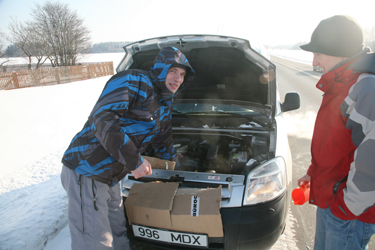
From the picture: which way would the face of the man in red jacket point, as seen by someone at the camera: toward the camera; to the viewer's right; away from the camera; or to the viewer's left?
to the viewer's left

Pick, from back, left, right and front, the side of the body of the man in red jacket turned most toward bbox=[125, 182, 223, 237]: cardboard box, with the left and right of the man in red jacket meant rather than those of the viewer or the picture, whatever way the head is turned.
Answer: front

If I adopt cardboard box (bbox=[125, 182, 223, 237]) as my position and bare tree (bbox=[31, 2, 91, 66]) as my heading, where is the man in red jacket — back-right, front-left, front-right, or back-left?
back-right

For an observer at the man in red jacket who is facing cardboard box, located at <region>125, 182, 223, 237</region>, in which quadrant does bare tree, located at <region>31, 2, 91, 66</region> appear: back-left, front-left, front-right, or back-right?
front-right

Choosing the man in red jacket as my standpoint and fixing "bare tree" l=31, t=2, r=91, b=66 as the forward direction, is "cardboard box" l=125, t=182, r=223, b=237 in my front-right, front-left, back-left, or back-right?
front-left

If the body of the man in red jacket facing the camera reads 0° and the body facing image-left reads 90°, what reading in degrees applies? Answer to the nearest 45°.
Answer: approximately 90°

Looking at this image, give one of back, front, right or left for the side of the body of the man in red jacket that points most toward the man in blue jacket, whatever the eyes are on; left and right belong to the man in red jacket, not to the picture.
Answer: front
